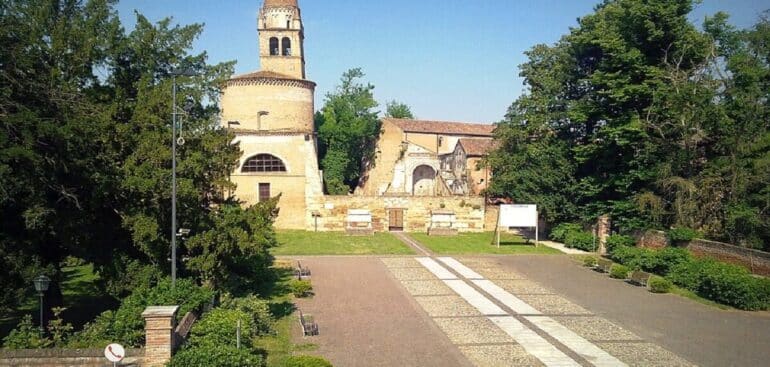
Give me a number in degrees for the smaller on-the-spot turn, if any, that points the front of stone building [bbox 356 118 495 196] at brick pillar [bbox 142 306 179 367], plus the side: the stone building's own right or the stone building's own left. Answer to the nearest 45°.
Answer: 0° — it already faces it

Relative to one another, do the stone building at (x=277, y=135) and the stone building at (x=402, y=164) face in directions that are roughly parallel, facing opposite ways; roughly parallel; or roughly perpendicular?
roughly parallel

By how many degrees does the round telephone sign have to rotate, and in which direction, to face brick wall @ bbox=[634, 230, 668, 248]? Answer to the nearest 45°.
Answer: approximately 90° to its left

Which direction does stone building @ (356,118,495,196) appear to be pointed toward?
toward the camera

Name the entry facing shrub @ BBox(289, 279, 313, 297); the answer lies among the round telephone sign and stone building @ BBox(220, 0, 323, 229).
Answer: the stone building

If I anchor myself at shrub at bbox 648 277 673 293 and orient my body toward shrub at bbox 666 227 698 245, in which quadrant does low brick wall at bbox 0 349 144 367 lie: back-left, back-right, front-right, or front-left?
back-left

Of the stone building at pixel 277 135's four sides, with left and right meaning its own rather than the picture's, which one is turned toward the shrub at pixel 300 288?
front

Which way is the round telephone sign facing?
toward the camera

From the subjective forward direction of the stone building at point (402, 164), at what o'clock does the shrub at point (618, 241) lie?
The shrub is roughly at 11 o'clock from the stone building.

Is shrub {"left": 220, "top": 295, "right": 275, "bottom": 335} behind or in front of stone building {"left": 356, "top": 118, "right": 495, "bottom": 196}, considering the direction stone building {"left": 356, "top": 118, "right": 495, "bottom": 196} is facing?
in front

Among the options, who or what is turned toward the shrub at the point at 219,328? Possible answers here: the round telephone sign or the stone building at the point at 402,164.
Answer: the stone building

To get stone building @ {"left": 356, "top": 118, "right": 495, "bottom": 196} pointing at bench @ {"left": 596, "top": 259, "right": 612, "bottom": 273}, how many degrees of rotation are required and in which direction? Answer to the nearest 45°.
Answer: approximately 45° to its left

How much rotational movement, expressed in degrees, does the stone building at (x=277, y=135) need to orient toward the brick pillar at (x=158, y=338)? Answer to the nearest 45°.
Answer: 0° — it already faces it

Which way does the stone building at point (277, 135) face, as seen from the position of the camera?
facing the viewer

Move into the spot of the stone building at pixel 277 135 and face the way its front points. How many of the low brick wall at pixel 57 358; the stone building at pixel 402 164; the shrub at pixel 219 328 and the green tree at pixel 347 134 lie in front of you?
2
